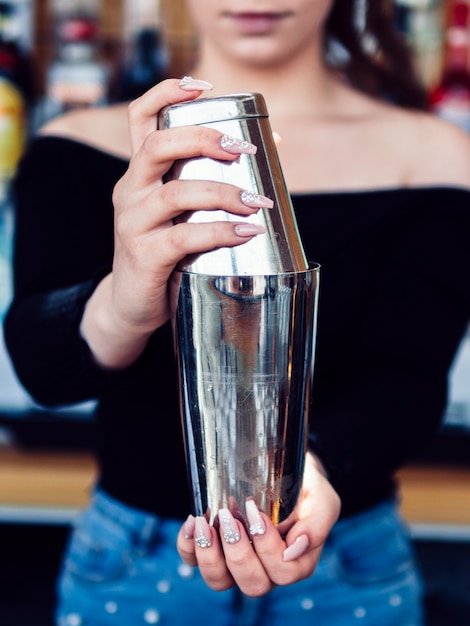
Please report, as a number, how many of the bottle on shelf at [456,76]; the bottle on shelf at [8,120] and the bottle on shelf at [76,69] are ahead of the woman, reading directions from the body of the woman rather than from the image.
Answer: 0

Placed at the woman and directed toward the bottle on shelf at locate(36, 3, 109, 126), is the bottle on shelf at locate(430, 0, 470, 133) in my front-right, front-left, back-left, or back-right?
front-right

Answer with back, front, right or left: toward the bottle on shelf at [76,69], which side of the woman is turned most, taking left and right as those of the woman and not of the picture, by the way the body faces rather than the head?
back

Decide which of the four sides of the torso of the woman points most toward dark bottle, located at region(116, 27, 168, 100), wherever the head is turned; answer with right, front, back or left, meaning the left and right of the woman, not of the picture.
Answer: back

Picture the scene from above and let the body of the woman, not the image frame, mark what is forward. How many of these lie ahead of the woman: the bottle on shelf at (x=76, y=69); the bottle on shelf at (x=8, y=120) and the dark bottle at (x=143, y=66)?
0

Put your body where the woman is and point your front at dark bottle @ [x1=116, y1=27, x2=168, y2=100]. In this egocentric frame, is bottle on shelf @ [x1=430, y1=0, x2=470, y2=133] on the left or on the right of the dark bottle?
right

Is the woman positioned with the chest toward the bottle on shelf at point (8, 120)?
no

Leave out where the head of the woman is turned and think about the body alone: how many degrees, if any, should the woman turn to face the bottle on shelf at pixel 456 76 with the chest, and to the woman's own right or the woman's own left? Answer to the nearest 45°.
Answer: approximately 180°

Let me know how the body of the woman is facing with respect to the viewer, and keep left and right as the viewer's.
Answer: facing the viewer

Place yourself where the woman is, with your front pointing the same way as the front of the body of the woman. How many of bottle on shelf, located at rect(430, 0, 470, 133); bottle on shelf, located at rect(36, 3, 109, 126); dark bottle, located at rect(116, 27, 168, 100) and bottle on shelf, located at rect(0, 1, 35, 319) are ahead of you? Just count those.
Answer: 0
